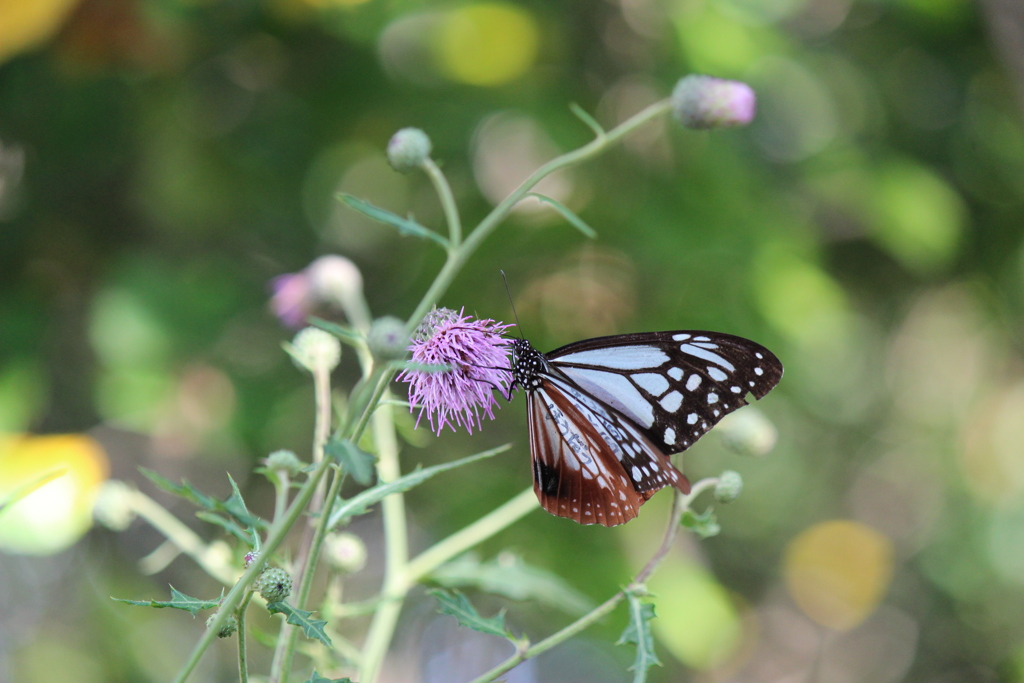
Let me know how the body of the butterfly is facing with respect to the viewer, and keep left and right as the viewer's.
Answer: facing to the left of the viewer
